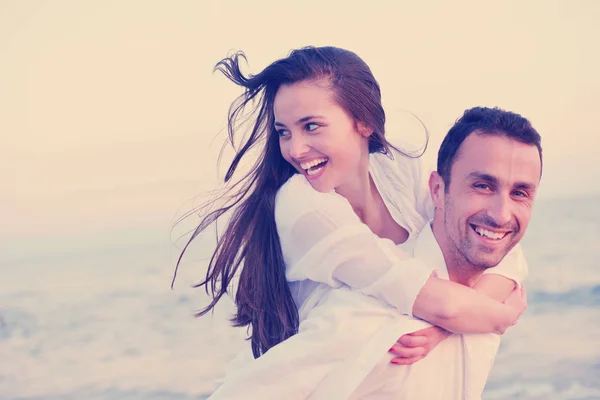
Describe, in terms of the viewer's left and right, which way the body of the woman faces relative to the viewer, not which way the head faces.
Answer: facing the viewer and to the right of the viewer
